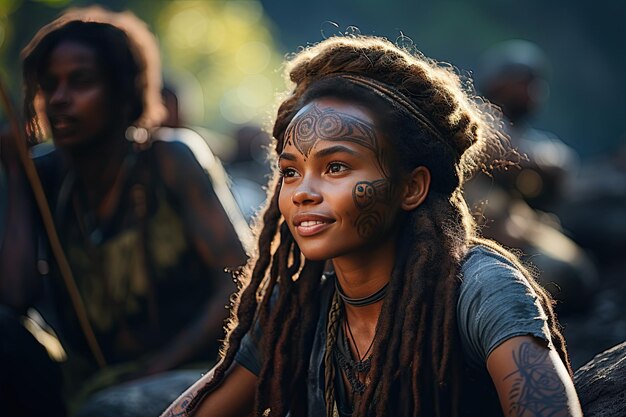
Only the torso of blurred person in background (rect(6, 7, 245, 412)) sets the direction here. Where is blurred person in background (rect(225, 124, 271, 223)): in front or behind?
behind

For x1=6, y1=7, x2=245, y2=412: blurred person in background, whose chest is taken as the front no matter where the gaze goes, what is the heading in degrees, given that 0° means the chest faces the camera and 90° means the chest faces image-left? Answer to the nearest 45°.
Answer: approximately 45°

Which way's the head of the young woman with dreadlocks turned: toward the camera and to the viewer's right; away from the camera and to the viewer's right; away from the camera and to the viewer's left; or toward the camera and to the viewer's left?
toward the camera and to the viewer's left

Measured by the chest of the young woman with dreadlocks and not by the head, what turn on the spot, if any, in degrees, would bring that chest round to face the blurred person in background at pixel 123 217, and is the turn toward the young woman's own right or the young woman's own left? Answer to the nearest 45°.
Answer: approximately 90° to the young woman's own right

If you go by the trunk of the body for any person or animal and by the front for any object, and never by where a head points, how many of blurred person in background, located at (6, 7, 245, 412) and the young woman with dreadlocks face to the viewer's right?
0

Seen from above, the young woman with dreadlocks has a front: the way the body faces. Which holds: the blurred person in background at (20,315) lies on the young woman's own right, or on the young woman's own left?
on the young woman's own right
